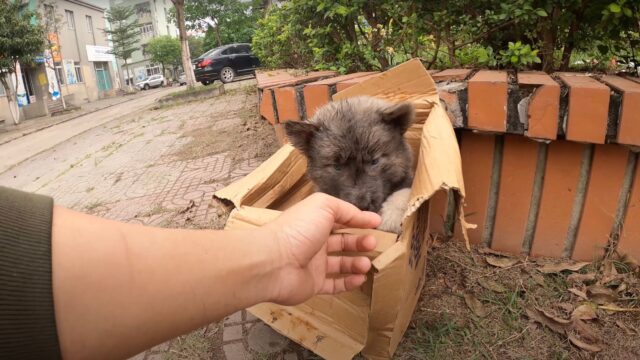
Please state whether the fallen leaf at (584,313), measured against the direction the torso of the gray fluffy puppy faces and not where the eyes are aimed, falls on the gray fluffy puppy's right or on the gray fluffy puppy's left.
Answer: on the gray fluffy puppy's left

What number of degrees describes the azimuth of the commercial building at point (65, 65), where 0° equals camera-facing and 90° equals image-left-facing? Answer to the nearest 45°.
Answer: approximately 315°

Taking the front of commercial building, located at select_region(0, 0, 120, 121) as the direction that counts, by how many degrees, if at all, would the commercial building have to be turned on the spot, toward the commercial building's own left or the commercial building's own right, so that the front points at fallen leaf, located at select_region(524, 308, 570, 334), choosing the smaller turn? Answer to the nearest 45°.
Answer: approximately 45° to the commercial building's own right

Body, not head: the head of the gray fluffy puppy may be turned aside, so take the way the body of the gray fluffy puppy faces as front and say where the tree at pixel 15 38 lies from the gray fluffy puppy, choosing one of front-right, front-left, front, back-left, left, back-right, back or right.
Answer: back-right

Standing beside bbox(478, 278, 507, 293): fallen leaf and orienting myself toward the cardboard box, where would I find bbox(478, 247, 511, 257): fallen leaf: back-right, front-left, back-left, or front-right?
back-right

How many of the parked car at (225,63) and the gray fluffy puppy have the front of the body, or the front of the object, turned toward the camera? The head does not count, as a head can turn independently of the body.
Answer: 1

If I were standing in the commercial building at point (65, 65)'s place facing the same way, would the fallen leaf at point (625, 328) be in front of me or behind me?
in front

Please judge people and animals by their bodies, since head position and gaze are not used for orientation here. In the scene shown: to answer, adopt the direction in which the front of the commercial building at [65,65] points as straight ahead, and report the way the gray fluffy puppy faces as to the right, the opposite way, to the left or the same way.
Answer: to the right

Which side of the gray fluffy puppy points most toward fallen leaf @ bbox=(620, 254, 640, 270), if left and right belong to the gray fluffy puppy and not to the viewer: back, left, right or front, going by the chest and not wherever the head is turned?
left

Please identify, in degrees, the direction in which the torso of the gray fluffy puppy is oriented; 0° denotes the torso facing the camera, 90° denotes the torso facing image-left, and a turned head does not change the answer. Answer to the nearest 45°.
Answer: approximately 0°
